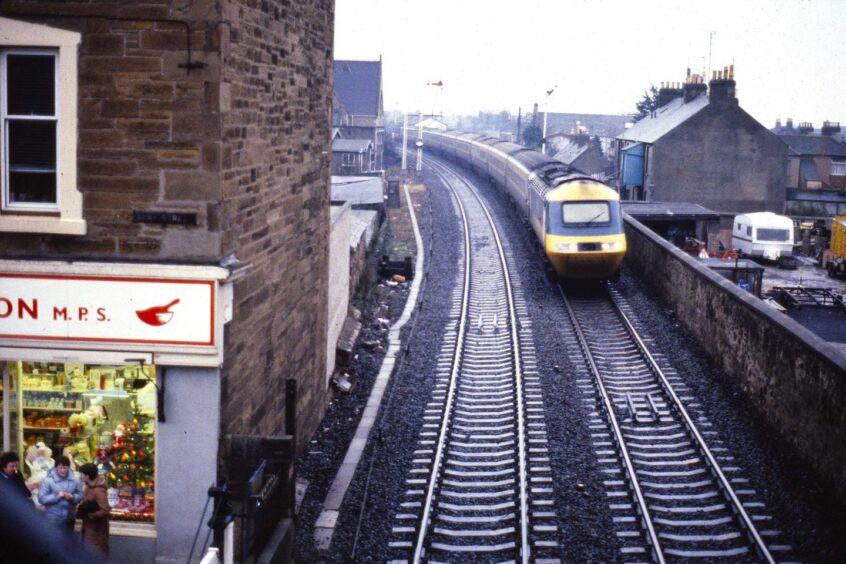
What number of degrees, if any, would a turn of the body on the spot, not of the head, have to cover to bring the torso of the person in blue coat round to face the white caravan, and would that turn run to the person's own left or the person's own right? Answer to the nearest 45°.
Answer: approximately 135° to the person's own left

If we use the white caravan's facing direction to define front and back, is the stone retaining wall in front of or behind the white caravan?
in front

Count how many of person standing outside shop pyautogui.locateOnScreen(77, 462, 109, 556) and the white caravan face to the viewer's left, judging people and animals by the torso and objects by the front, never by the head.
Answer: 1

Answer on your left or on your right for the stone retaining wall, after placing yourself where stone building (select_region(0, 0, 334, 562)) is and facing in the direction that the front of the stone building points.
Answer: on your left
